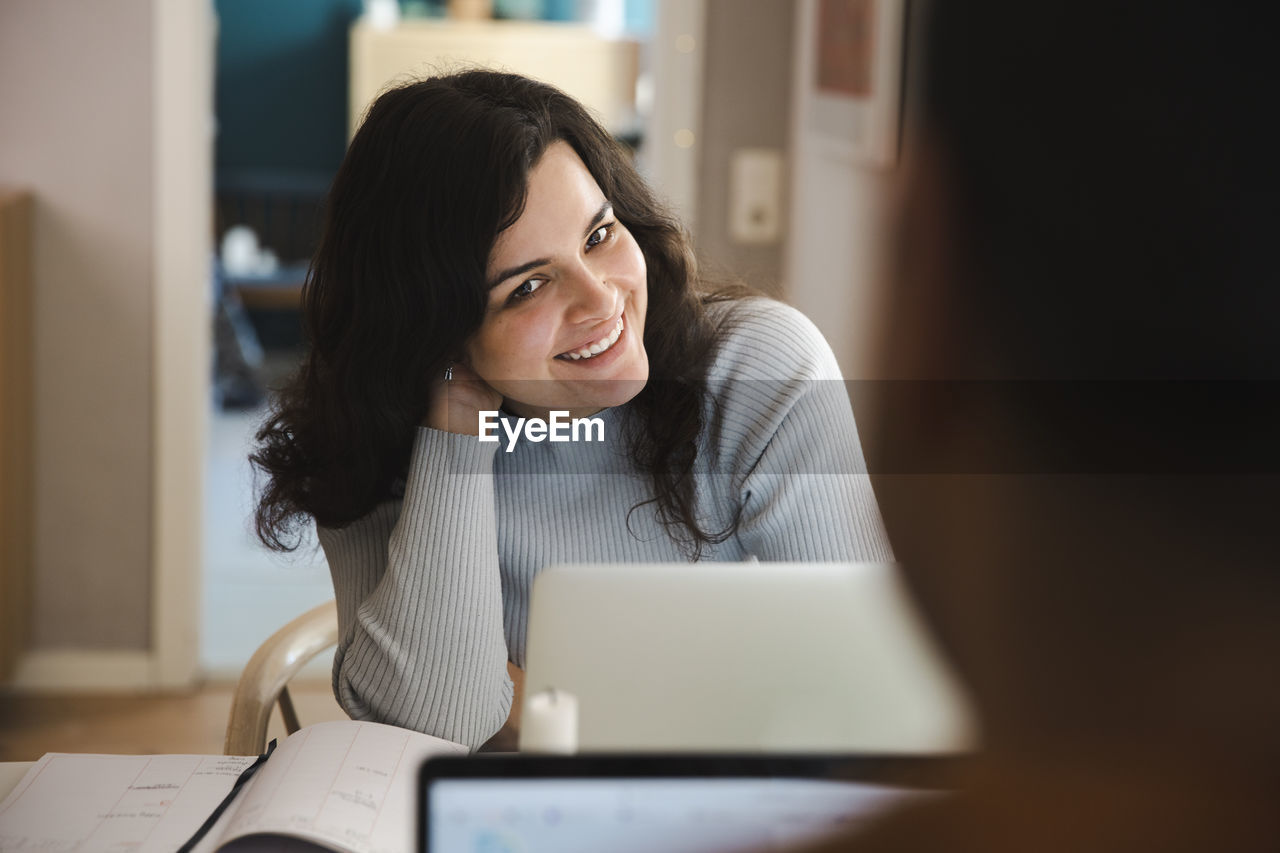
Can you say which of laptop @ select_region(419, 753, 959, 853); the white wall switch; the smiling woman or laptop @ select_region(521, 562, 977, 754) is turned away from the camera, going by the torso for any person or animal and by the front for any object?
laptop @ select_region(521, 562, 977, 754)

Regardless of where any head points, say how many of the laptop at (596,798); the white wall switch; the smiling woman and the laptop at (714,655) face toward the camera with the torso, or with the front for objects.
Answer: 3

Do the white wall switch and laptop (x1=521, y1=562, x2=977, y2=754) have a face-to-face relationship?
yes

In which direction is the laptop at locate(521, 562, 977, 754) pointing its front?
away from the camera

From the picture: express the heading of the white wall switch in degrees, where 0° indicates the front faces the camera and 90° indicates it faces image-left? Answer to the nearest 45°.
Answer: approximately 0°

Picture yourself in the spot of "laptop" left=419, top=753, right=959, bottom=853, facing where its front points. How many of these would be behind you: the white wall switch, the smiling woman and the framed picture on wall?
3

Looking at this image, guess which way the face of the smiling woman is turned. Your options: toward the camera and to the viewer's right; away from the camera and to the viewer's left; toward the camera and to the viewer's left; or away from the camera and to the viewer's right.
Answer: toward the camera and to the viewer's right
